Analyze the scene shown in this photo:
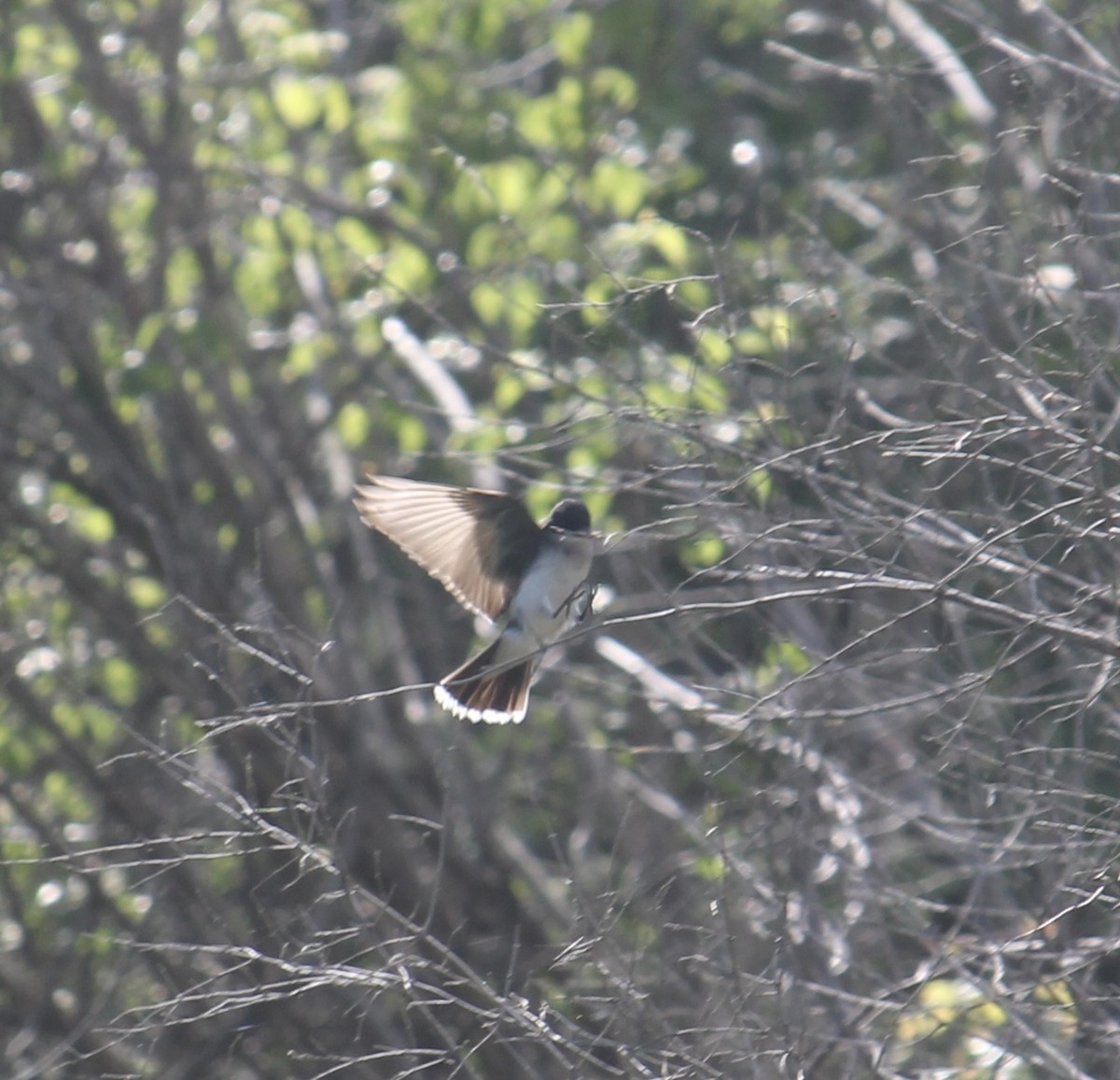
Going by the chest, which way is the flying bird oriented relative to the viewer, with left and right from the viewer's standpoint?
facing the viewer and to the right of the viewer
